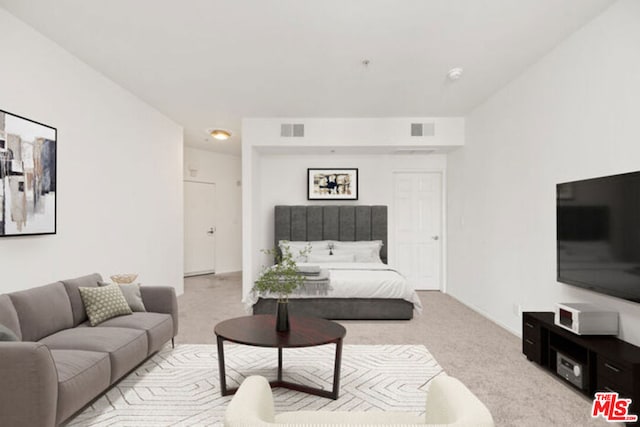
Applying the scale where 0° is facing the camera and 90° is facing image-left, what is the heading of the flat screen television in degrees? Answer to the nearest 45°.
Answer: approximately 45°

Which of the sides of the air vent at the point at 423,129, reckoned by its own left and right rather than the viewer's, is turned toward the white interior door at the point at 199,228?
right

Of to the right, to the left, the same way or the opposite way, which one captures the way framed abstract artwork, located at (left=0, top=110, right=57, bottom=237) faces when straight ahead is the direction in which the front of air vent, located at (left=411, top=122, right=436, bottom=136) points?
to the left

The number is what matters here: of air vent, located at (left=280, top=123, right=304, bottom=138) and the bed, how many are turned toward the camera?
2

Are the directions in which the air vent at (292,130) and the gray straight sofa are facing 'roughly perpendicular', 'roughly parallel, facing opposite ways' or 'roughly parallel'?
roughly perpendicular

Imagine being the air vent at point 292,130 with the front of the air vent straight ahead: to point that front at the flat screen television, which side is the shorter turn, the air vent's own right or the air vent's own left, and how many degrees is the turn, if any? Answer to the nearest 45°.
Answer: approximately 45° to the air vent's own left

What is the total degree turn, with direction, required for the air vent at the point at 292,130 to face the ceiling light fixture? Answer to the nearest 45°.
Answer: approximately 135° to its right

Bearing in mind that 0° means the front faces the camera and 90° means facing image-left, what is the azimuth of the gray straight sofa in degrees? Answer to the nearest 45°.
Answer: approximately 315°

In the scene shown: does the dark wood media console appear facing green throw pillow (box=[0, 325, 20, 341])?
yes

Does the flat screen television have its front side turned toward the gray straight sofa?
yes
